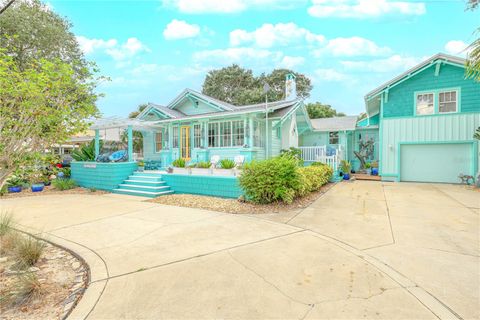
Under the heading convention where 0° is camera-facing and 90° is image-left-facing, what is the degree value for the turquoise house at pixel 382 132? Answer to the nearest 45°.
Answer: approximately 45°

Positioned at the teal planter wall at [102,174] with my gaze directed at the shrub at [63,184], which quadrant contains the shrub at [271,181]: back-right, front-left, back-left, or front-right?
back-left

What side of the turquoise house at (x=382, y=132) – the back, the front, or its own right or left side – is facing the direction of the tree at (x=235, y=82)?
right

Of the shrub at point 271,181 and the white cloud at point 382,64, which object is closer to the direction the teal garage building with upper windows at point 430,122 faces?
the shrub
